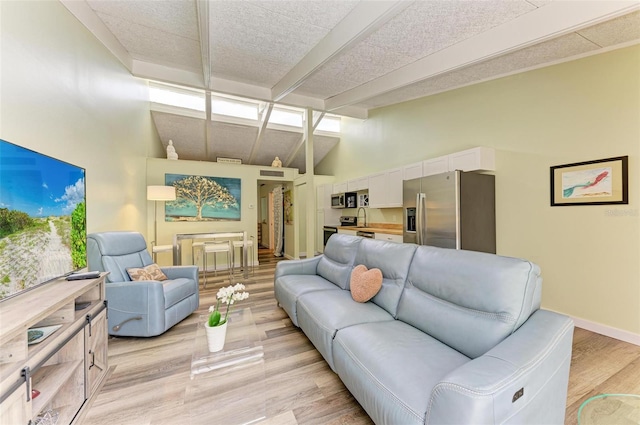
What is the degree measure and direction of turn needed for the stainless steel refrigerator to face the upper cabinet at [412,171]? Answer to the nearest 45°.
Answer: approximately 90° to its right

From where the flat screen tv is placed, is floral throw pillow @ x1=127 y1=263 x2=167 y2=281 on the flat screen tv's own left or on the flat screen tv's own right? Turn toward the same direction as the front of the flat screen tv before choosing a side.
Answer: on the flat screen tv's own left

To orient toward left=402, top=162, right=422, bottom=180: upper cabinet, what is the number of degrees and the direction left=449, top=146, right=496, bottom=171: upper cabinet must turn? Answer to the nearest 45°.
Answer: approximately 90° to its right

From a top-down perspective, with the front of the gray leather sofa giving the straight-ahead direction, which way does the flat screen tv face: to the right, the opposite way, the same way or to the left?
the opposite way

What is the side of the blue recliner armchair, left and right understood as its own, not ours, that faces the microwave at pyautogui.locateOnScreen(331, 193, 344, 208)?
left

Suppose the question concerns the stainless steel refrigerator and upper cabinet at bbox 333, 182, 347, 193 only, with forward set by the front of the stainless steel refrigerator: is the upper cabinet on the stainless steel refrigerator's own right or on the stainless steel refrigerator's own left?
on the stainless steel refrigerator's own right
